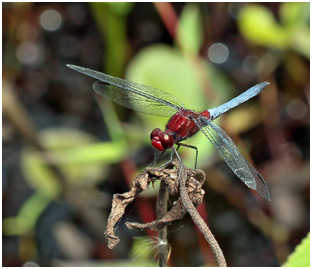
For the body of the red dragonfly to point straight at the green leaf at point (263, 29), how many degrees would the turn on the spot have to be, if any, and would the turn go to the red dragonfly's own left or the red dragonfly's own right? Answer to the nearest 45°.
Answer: approximately 135° to the red dragonfly's own right

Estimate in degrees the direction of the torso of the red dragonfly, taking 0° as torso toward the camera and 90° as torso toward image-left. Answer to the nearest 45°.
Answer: approximately 45°

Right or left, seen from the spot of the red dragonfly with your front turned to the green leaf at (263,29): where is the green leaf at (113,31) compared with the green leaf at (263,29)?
left

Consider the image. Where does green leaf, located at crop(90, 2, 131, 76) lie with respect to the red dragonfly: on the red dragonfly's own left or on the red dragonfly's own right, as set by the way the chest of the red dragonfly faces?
on the red dragonfly's own right

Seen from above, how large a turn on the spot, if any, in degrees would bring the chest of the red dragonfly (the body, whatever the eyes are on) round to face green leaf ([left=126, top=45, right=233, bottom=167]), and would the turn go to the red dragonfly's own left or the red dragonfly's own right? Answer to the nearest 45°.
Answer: approximately 135° to the red dragonfly's own right

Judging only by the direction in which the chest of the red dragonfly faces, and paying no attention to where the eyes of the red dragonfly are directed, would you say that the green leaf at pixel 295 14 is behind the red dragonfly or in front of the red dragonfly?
behind

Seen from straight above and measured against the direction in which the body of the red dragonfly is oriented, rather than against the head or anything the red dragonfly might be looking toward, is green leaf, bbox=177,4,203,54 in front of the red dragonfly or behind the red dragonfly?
behind
